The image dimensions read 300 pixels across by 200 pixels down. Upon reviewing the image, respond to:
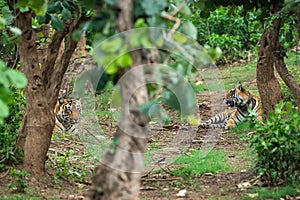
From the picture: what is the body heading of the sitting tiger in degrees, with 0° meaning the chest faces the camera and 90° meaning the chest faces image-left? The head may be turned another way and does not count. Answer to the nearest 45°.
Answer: approximately 315°

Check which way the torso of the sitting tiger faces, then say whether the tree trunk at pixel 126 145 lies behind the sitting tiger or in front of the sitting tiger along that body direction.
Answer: in front

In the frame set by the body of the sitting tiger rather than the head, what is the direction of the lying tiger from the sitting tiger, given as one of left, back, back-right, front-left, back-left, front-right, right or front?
front-left

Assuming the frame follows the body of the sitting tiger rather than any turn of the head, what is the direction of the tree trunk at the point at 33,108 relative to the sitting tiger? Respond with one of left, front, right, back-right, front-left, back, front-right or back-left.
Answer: front-right
